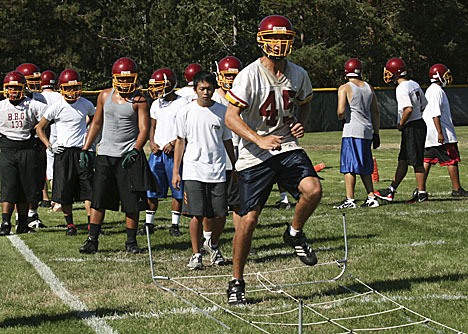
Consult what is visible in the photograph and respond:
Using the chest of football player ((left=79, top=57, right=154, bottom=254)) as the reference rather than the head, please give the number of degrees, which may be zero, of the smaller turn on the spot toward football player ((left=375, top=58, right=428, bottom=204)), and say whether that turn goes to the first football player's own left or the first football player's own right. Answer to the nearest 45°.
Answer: approximately 135° to the first football player's own left

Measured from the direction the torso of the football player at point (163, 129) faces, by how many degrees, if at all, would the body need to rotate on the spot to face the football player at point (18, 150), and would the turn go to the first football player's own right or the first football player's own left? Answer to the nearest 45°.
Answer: approximately 45° to the first football player's own right

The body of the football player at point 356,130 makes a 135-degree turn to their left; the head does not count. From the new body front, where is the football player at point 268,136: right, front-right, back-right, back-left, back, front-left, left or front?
front

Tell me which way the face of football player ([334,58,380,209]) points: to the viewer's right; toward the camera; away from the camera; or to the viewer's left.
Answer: away from the camera

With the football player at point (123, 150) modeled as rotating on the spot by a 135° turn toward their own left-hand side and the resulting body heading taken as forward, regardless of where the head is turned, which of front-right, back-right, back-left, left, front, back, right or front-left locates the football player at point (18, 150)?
left

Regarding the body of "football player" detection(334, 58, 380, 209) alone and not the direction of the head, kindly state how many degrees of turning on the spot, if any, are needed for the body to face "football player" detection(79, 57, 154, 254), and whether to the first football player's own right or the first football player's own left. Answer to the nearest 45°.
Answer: approximately 90° to the first football player's own left

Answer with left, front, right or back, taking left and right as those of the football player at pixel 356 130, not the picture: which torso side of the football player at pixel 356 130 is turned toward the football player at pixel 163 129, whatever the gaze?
left
